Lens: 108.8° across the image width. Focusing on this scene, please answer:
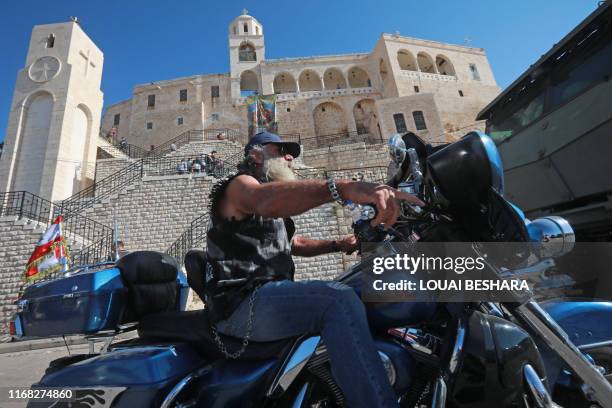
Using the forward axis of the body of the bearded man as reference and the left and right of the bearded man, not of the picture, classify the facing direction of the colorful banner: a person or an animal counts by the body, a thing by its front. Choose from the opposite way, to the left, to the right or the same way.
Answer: to the right

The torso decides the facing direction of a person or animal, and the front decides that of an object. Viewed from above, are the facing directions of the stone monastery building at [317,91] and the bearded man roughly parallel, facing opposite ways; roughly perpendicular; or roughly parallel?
roughly perpendicular

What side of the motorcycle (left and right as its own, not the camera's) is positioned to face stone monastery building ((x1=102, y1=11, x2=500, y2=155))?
left

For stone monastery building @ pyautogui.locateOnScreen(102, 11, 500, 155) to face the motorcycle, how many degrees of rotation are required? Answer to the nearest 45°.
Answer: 0° — it already faces it

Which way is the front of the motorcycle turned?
to the viewer's right

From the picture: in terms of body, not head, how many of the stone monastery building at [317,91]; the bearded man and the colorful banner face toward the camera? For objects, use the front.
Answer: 2

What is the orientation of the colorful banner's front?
toward the camera

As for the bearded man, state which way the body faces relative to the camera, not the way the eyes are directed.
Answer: to the viewer's right

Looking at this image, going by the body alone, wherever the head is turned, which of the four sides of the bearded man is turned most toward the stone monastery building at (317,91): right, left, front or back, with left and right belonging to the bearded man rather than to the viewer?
left

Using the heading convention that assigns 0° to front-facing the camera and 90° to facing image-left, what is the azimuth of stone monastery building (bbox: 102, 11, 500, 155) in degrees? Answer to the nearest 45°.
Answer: approximately 0°

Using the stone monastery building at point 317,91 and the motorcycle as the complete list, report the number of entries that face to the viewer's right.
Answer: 1

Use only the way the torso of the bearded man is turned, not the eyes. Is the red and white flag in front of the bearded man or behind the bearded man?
behind

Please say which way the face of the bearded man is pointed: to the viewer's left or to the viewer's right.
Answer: to the viewer's right
